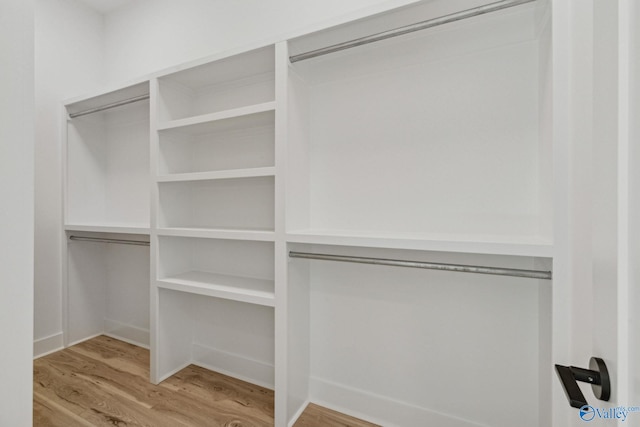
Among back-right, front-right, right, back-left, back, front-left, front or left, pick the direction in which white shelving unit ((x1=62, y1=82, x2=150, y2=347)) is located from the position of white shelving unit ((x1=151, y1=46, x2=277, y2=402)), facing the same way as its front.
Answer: right

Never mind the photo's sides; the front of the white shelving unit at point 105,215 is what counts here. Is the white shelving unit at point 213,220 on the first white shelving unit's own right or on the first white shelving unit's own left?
on the first white shelving unit's own left

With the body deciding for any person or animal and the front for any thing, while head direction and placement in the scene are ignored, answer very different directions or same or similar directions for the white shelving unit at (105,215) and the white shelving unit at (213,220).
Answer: same or similar directions

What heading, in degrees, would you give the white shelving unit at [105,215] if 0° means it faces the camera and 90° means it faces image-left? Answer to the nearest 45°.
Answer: approximately 45°

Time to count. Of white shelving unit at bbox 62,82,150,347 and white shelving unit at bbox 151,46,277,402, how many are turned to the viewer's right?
0

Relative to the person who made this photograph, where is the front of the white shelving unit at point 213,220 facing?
facing the viewer and to the left of the viewer

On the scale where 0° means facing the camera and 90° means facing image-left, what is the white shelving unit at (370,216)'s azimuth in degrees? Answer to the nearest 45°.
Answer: approximately 45°
